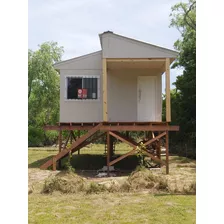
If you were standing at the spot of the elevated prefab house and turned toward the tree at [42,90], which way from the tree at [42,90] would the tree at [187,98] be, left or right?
right

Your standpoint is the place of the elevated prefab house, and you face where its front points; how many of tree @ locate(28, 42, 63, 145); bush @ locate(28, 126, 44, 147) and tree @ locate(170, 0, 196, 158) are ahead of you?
0

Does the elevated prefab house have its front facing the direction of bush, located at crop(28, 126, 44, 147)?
no

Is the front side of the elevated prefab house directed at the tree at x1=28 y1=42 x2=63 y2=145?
no

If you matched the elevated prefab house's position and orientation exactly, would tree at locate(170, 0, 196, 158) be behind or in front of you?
behind

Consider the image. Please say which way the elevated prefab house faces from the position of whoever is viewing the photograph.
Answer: facing the viewer
